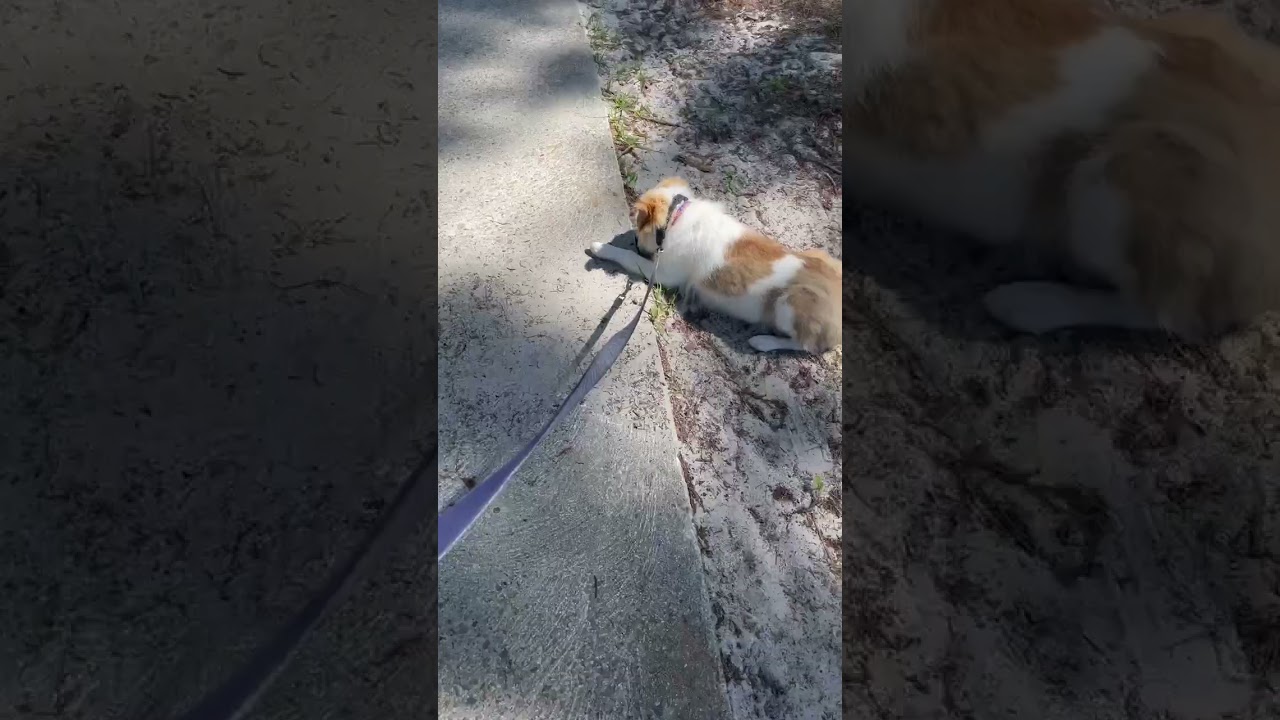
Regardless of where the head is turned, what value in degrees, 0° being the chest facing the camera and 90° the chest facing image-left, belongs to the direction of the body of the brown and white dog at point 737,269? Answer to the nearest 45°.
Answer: approximately 135°

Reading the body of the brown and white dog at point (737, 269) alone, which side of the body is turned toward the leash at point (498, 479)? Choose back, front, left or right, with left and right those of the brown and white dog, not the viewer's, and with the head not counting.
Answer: left
